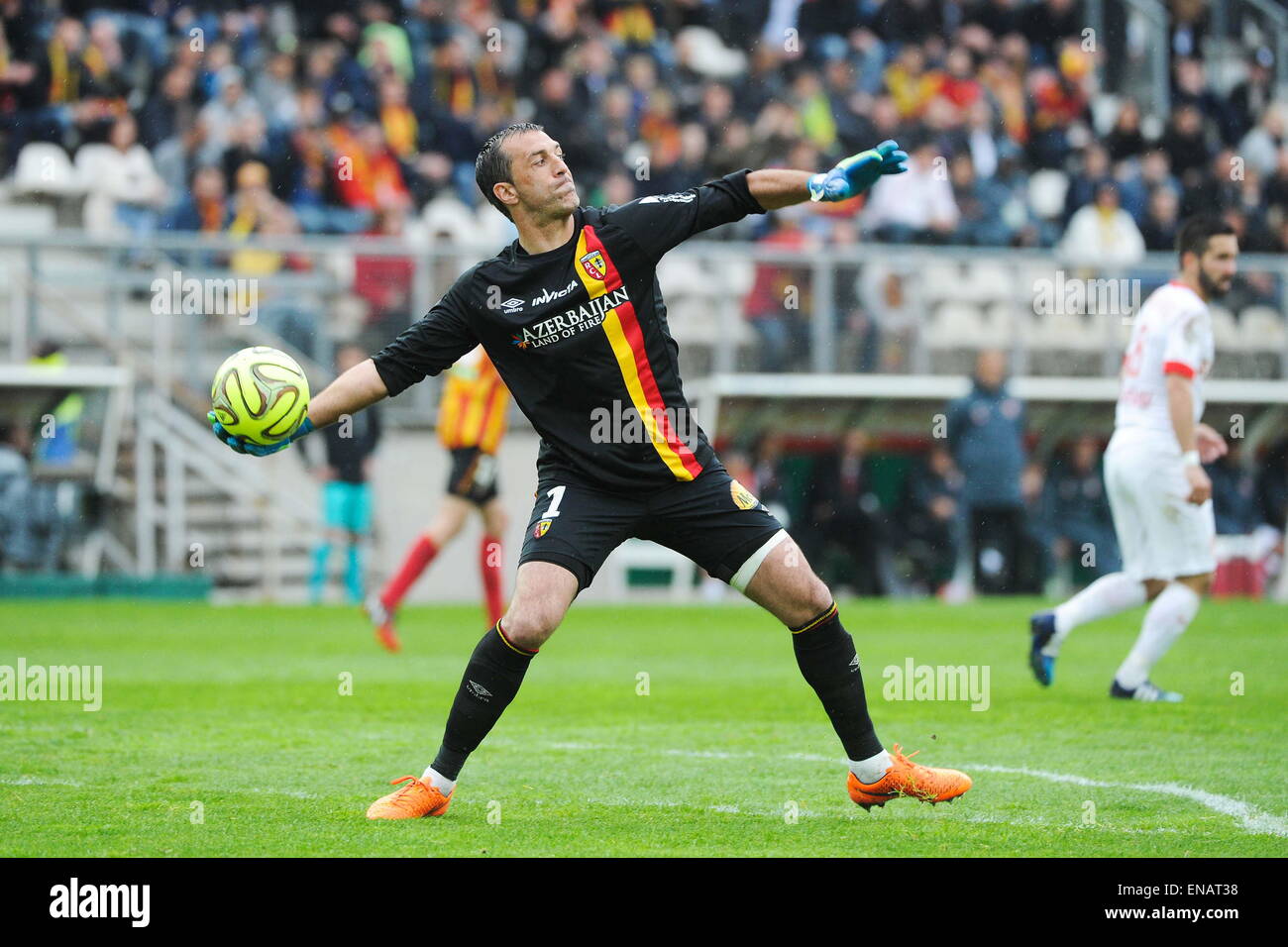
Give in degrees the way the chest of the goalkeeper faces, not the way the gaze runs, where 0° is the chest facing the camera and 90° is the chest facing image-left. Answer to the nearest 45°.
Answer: approximately 0°

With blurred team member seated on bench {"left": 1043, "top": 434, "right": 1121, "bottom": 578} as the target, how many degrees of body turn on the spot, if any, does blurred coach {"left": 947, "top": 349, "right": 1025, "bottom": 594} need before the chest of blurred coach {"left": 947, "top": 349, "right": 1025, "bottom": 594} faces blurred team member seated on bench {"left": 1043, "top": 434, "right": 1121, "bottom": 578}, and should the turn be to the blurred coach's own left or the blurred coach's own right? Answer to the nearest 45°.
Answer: approximately 135° to the blurred coach's own left

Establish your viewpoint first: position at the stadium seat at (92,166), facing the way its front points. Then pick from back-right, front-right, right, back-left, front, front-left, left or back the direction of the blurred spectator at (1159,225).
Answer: left

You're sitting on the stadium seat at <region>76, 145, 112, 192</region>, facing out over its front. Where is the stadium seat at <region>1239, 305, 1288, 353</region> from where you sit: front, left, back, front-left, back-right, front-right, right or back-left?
left

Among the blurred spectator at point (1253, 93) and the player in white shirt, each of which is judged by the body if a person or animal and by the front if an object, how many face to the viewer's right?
1

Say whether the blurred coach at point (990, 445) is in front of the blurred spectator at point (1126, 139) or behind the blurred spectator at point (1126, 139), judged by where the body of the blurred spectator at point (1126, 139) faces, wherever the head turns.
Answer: in front

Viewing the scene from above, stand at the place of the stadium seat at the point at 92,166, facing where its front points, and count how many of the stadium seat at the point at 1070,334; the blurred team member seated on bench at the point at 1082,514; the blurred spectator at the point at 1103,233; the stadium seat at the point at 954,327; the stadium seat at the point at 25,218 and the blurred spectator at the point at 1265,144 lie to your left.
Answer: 5

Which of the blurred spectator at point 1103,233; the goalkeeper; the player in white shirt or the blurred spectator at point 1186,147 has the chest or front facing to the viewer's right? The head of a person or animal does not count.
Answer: the player in white shirt

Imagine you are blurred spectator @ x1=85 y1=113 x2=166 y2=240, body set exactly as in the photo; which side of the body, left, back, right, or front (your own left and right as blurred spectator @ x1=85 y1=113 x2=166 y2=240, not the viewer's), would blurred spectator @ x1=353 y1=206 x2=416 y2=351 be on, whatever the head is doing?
left

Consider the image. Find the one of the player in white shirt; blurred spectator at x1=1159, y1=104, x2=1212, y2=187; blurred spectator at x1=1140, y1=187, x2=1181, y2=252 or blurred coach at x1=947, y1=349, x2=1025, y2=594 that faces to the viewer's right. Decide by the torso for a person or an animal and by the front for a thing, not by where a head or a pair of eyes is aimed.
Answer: the player in white shirt

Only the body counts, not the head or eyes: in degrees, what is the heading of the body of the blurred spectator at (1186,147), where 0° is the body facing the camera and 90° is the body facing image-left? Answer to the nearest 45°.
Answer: approximately 0°
